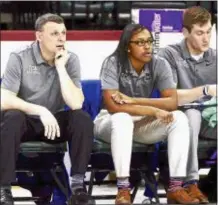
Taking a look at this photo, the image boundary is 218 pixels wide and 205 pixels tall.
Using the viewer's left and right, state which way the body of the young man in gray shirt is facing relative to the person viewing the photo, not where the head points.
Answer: facing the viewer and to the right of the viewer

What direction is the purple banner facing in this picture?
toward the camera

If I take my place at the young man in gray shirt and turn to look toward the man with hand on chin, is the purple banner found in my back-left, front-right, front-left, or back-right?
front-right

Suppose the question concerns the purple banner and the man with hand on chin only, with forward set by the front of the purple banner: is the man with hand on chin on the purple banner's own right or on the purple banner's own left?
on the purple banner's own right

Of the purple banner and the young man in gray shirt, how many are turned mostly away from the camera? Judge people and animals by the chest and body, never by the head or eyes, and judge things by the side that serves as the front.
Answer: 0

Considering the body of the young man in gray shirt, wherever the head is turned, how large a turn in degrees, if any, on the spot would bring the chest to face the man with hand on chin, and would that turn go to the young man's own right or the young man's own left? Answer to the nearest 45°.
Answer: approximately 90° to the young man's own right
